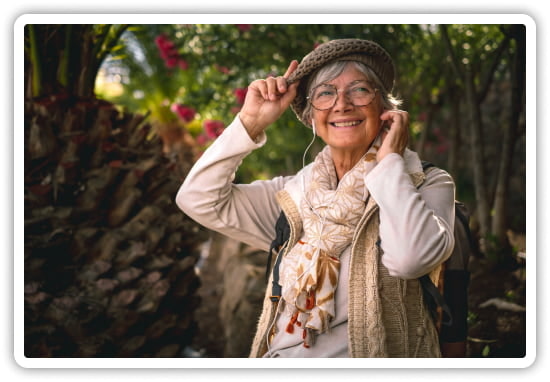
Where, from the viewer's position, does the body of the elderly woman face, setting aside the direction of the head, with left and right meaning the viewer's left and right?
facing the viewer and to the left of the viewer

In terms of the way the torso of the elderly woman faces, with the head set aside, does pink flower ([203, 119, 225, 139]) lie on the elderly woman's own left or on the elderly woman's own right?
on the elderly woman's own right

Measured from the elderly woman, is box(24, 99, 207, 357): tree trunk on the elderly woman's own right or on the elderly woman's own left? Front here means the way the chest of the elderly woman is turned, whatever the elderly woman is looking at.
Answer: on the elderly woman's own right

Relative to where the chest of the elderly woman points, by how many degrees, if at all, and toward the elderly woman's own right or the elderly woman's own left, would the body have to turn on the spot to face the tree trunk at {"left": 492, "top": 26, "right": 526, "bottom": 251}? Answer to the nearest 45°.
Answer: approximately 180°

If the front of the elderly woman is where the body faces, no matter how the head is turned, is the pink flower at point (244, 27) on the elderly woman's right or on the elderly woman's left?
on the elderly woman's right

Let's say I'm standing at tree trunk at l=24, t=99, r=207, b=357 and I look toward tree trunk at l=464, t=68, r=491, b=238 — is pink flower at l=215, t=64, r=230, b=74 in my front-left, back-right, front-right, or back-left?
front-left
